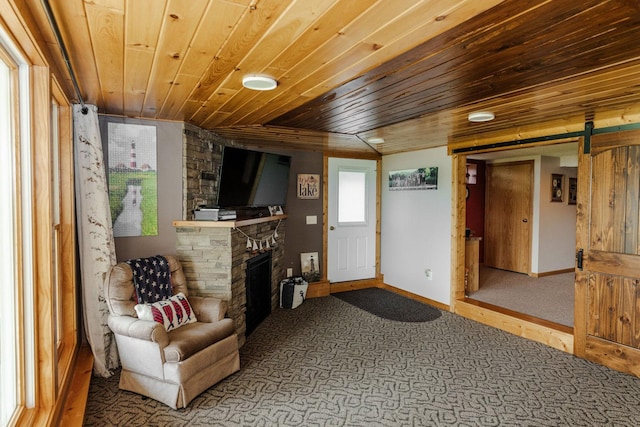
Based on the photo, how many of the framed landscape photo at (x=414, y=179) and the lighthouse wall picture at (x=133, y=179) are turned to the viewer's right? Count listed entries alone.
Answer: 0

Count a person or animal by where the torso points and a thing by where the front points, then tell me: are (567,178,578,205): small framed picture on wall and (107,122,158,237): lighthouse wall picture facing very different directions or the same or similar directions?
same or similar directions

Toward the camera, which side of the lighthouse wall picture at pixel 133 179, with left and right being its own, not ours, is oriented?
front

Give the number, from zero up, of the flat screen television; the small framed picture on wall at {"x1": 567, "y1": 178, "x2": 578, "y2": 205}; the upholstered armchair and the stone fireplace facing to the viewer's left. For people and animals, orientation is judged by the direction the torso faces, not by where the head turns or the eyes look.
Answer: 0

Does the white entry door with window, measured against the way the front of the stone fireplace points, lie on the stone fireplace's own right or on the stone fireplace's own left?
on the stone fireplace's own left

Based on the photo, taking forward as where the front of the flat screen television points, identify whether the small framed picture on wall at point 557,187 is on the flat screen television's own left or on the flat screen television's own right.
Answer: on the flat screen television's own left

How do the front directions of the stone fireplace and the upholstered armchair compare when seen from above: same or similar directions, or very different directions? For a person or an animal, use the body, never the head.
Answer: same or similar directions

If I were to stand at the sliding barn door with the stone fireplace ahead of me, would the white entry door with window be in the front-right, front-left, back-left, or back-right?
front-right

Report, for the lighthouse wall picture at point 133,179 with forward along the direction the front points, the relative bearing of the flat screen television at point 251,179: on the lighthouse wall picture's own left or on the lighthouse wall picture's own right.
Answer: on the lighthouse wall picture's own left

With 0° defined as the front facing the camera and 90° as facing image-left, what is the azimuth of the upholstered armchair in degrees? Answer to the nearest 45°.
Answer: approximately 315°

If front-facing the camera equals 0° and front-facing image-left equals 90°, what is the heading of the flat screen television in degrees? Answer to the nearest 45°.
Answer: approximately 315°
